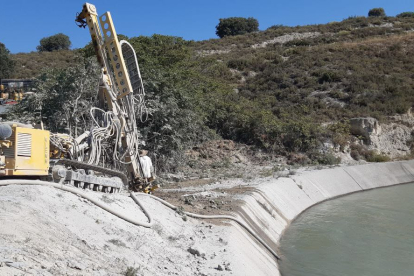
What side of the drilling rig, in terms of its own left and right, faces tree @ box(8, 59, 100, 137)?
left

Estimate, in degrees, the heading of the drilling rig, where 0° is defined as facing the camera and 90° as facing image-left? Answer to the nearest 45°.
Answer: approximately 270°
